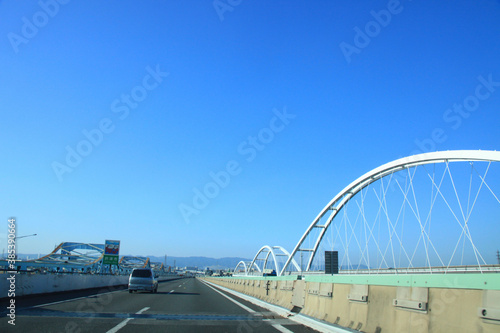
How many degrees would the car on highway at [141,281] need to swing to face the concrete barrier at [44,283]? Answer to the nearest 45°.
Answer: approximately 135° to its left

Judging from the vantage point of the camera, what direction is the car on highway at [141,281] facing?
facing away from the viewer

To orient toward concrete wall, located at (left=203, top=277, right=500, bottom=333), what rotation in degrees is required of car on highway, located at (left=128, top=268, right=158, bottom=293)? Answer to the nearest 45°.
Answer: approximately 180°
